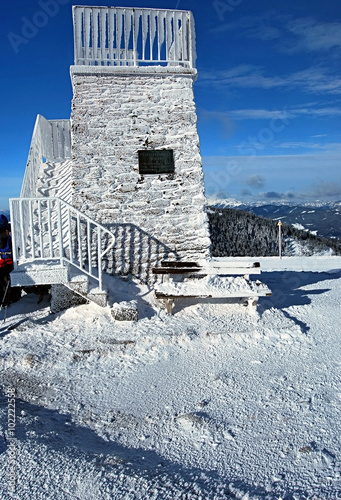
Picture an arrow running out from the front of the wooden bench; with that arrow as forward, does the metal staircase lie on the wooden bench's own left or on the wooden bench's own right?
on the wooden bench's own right

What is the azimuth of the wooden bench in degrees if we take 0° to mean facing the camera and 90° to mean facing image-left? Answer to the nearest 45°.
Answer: approximately 0°

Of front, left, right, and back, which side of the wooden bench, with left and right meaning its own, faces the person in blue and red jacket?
right
